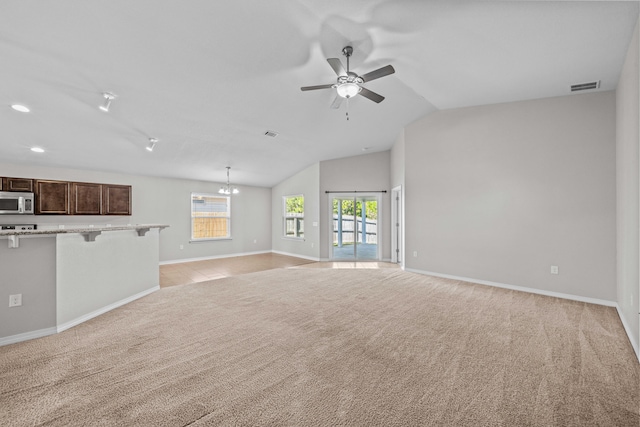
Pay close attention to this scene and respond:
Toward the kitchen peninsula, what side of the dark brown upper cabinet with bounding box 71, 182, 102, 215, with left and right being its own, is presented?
front

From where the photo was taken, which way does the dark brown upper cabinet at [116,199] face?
toward the camera

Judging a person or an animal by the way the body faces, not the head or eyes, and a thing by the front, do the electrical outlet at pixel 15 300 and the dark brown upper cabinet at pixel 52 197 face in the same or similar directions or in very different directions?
same or similar directions

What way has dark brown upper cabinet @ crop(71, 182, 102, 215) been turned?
toward the camera

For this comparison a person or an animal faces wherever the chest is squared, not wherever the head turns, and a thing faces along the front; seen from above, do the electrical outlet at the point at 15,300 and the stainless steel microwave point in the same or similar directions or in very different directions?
same or similar directions

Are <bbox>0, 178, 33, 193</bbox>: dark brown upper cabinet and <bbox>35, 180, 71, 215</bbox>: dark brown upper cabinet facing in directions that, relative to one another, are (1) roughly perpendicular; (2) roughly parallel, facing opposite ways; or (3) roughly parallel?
roughly parallel

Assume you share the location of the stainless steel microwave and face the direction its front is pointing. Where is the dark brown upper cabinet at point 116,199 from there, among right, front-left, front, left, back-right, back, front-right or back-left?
left

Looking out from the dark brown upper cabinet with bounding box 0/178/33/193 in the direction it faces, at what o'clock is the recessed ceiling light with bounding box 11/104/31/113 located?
The recessed ceiling light is roughly at 12 o'clock from the dark brown upper cabinet.

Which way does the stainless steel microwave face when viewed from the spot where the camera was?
facing the viewer

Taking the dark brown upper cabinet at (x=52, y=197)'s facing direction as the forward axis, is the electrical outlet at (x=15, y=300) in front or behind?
in front

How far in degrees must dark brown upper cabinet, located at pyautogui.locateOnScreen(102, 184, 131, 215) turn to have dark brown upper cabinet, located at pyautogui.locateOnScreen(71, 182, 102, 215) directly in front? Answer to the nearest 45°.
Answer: approximately 90° to its right

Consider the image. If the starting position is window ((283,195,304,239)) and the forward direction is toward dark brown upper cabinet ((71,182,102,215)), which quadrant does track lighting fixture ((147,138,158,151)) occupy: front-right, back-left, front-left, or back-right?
front-left
